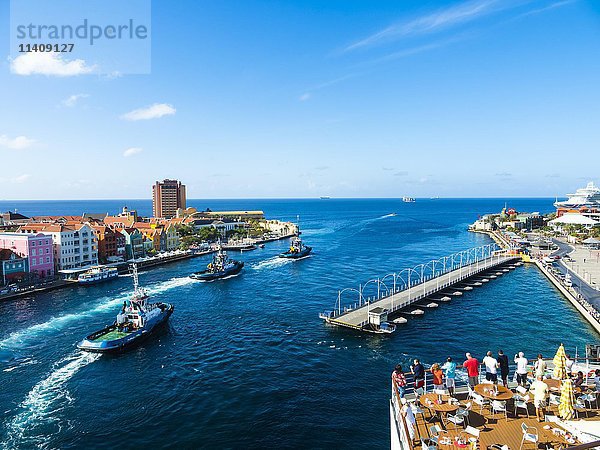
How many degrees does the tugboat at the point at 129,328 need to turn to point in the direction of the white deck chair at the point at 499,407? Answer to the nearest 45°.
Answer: approximately 135° to its right

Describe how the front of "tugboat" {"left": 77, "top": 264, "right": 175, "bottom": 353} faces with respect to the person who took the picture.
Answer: facing away from the viewer and to the right of the viewer

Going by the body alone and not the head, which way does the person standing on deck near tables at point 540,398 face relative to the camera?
away from the camera
